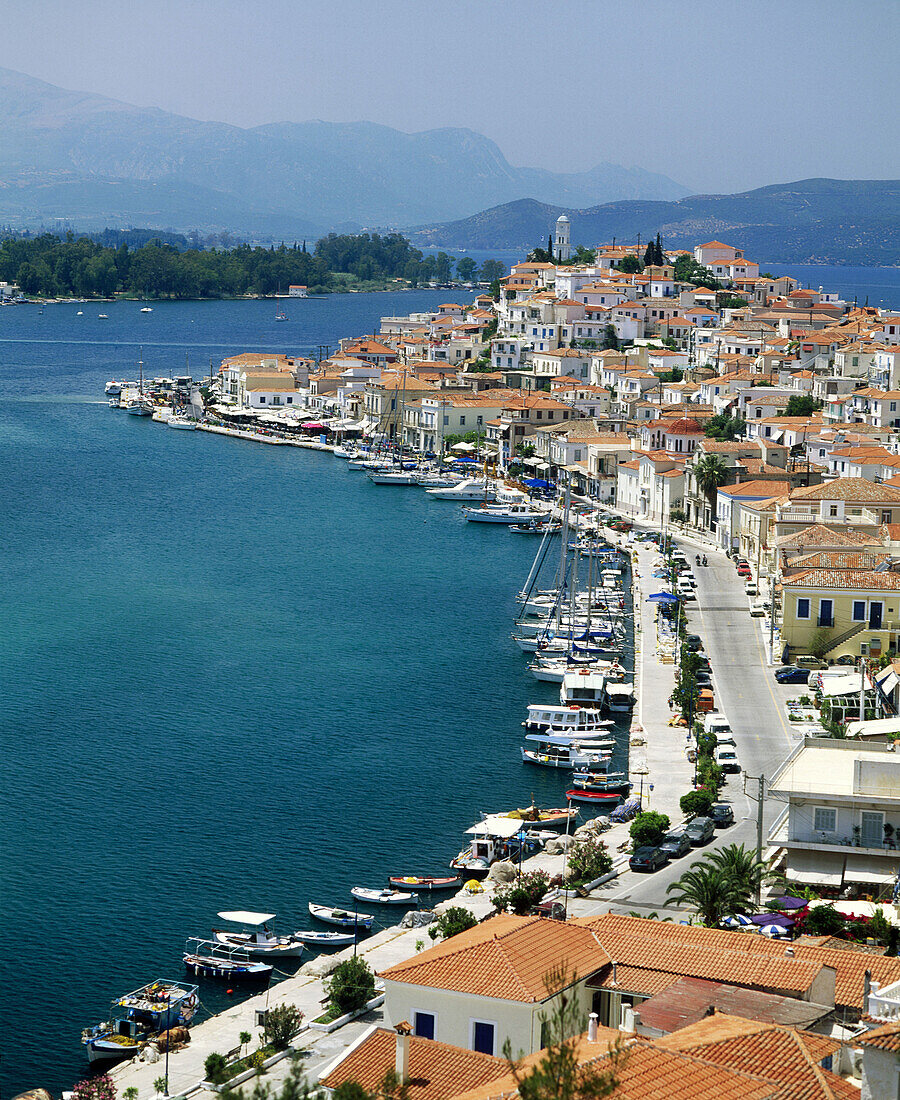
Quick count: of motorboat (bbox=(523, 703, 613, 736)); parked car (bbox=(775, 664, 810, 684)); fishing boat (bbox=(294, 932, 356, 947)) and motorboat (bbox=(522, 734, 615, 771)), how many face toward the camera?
0

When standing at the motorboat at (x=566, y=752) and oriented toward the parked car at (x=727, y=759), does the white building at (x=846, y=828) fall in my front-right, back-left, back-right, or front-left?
front-right

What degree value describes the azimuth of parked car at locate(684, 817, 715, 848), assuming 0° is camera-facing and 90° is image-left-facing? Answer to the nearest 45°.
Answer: approximately 45°

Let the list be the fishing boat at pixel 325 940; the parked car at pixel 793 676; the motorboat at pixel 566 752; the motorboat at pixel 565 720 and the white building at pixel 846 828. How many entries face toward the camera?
1

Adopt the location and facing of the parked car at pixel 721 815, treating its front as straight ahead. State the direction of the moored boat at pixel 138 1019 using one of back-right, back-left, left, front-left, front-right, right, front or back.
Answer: front

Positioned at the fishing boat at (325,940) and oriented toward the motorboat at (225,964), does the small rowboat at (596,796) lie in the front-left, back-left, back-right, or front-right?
back-right

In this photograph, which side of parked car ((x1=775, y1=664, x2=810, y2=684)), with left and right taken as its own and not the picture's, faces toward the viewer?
left

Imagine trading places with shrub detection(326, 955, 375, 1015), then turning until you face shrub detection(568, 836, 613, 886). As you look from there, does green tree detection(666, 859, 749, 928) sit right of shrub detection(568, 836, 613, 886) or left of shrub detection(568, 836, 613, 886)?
right

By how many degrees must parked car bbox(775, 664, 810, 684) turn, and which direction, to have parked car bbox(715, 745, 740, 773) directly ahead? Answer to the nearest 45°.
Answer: approximately 90° to its left

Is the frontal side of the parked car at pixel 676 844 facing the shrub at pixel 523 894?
yes
